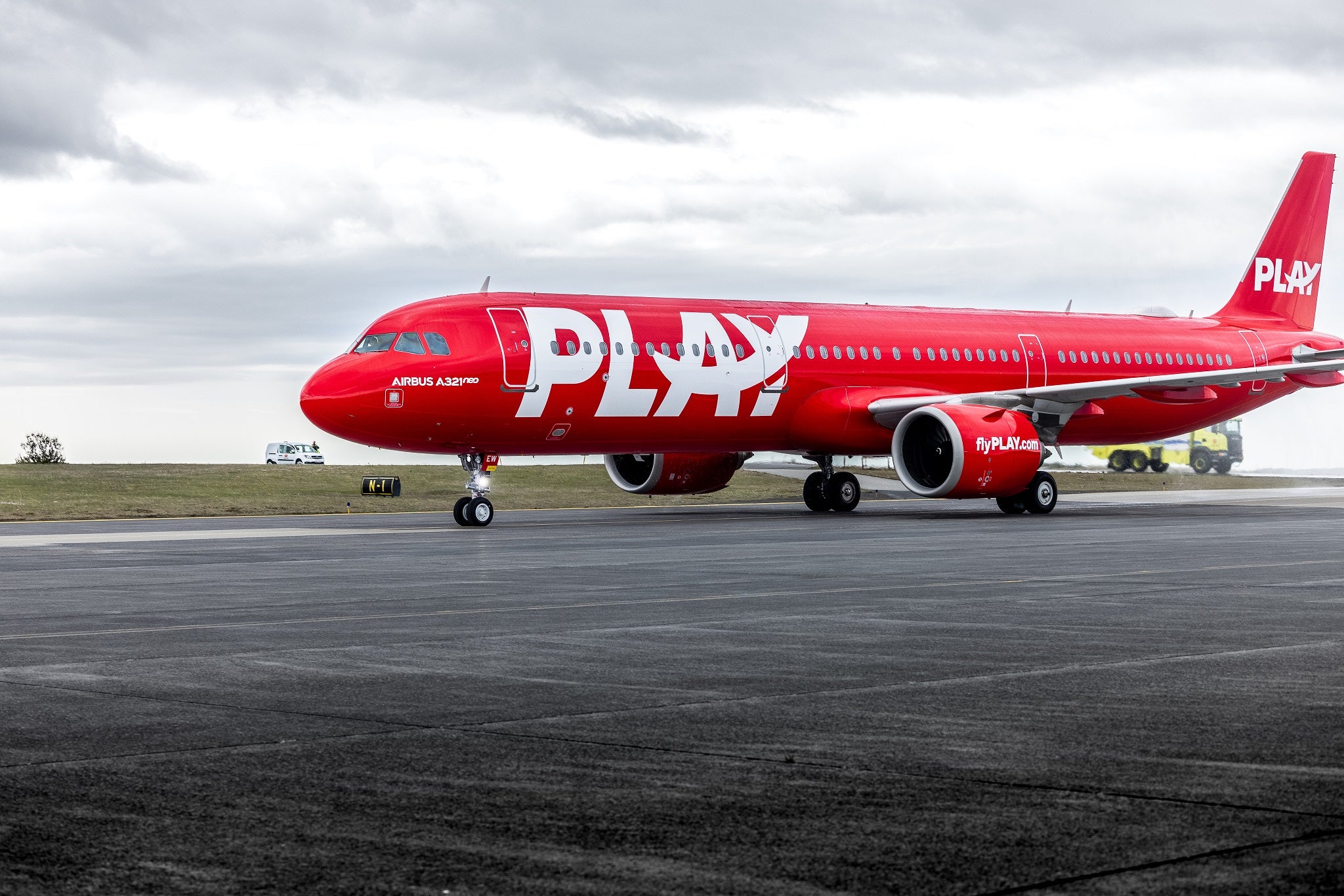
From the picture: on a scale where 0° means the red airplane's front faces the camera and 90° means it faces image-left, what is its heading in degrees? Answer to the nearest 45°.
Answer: approximately 45°
